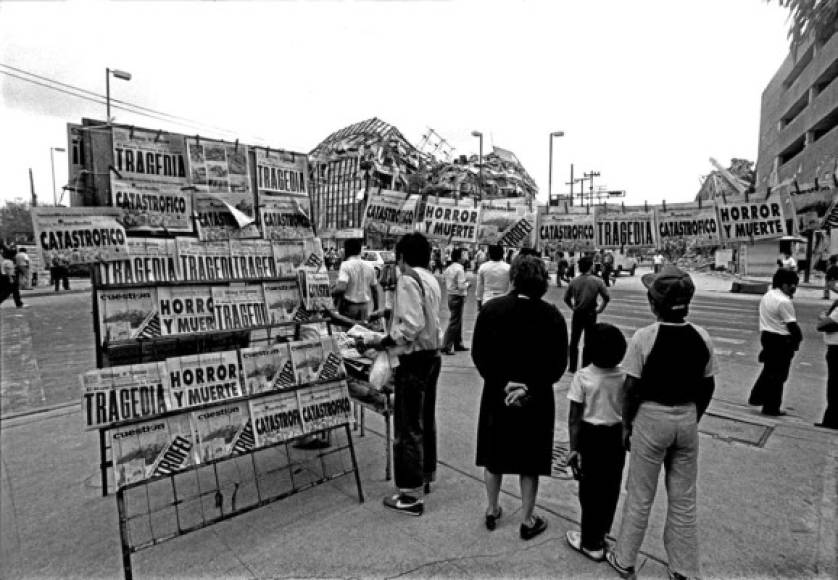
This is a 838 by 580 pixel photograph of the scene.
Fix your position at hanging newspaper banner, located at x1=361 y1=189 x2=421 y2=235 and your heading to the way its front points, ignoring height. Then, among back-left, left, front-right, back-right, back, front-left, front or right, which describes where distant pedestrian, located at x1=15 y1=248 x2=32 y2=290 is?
back-right

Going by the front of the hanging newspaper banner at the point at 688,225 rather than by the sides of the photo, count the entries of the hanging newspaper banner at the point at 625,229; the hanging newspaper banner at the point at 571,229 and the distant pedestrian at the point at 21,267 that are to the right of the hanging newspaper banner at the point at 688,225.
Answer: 3

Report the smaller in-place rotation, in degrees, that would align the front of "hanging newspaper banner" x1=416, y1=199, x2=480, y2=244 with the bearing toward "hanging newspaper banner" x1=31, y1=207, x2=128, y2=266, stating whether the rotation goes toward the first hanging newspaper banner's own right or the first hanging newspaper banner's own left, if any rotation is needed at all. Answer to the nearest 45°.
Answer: approximately 45° to the first hanging newspaper banner's own right

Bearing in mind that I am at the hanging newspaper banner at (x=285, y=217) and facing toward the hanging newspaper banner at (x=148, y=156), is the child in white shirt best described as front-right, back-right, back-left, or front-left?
back-left

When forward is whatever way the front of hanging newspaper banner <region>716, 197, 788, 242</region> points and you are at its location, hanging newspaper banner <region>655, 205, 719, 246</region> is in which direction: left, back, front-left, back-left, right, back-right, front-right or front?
right

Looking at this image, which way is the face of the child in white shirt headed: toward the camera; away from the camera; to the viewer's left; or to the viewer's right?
away from the camera

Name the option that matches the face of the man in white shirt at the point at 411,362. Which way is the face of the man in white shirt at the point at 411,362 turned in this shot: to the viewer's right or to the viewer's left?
to the viewer's left

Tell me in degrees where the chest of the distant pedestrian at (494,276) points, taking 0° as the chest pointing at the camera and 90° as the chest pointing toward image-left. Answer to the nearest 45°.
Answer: approximately 180°

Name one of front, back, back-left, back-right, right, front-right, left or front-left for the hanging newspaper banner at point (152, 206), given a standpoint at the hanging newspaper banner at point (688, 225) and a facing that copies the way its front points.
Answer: front-right

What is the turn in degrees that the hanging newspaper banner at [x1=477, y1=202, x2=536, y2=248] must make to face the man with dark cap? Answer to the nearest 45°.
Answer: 0° — it already faces them

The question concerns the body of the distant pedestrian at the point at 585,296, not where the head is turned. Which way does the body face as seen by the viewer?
away from the camera

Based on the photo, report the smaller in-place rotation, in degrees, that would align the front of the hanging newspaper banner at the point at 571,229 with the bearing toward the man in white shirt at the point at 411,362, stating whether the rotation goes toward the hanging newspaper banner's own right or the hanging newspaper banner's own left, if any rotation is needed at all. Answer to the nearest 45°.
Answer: approximately 45° to the hanging newspaper banner's own right
